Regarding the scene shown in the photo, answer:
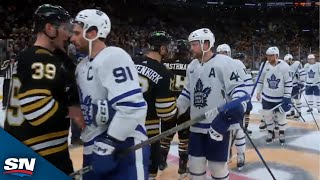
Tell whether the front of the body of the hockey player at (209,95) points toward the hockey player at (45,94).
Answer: yes

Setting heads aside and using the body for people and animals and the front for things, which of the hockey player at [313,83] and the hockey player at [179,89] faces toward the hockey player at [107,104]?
the hockey player at [313,83]

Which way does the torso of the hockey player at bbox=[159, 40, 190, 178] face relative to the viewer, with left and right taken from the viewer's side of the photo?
facing away from the viewer

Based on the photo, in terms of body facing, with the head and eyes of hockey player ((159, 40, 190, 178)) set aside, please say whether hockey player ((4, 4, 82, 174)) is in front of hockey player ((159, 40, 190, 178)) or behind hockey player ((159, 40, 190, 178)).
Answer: behind

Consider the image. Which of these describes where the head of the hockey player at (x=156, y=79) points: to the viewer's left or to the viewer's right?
to the viewer's right

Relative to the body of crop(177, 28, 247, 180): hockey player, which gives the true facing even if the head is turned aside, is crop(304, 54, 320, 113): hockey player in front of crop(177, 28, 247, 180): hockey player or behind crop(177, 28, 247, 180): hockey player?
behind

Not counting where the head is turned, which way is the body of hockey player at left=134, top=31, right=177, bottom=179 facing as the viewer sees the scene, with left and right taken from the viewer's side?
facing away from the viewer and to the right of the viewer

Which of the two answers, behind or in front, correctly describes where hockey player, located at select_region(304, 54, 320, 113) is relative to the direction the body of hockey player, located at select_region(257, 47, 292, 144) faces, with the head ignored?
behind

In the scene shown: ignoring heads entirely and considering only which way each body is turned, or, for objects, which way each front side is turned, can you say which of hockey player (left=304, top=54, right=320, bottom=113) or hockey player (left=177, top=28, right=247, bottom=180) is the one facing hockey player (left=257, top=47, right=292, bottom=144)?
hockey player (left=304, top=54, right=320, bottom=113)

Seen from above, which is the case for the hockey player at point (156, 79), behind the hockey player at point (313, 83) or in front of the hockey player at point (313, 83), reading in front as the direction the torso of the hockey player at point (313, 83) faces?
in front

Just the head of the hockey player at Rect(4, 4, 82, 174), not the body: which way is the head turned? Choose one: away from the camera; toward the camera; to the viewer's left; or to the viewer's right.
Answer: to the viewer's right
